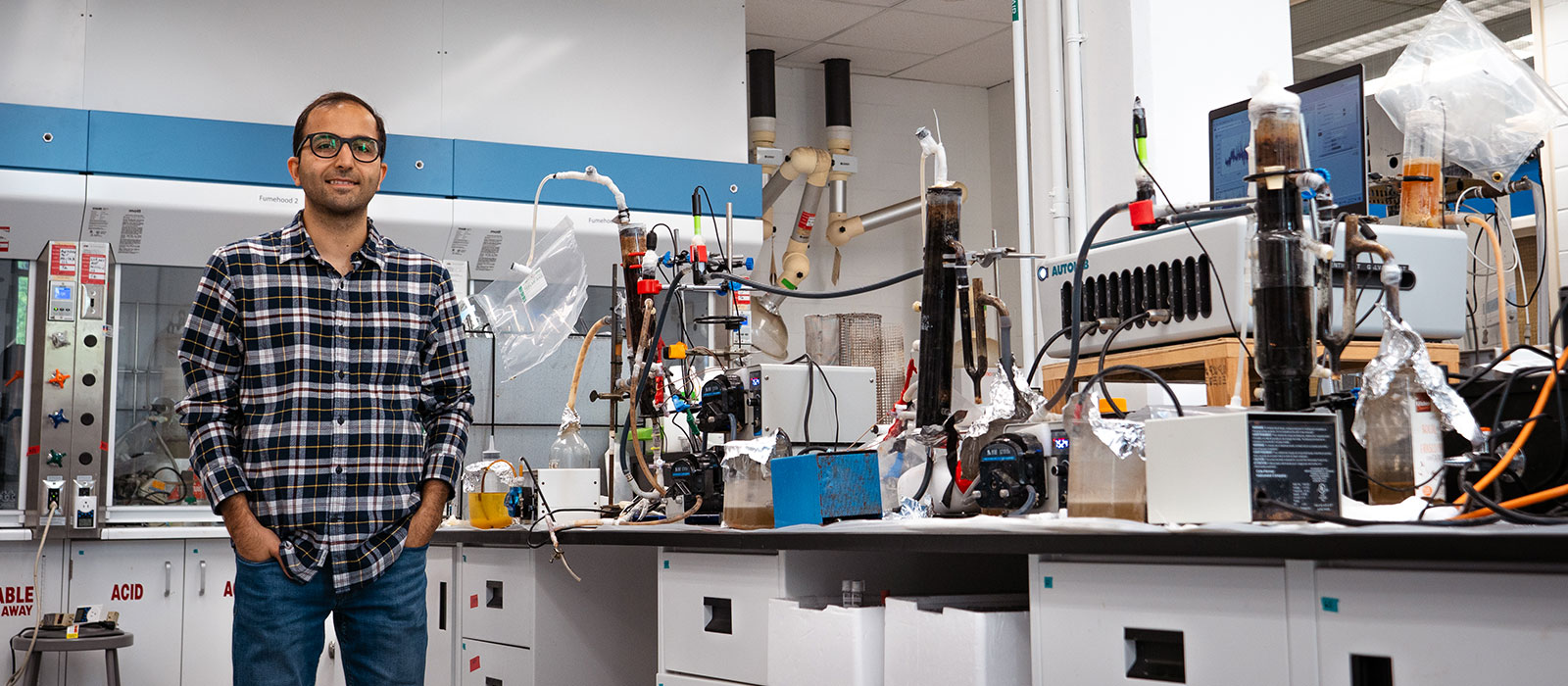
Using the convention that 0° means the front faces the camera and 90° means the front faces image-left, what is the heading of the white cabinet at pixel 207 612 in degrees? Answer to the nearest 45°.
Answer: approximately 0°

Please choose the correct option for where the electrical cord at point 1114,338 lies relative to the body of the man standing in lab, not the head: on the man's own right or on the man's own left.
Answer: on the man's own left

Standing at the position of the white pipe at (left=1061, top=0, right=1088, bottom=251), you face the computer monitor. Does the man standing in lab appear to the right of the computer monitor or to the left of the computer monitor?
right

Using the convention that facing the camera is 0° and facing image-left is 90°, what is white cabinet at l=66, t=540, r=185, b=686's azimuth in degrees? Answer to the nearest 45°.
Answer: approximately 0°

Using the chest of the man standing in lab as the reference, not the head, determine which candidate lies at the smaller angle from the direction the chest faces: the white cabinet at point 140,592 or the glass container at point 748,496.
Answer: the glass container
